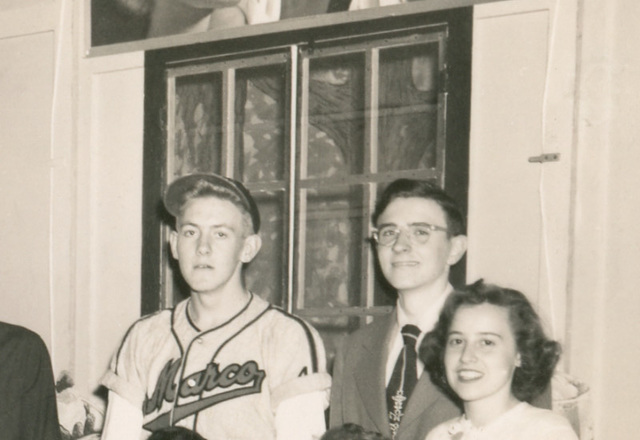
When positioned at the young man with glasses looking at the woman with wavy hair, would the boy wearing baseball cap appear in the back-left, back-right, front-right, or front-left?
back-right

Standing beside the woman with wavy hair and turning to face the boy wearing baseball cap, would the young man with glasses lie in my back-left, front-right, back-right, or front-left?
front-right

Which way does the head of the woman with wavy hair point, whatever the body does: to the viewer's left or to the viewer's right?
to the viewer's left

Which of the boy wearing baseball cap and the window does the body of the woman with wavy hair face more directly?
the boy wearing baseball cap

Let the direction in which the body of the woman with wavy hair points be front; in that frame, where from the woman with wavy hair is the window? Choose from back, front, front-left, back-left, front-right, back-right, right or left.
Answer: right

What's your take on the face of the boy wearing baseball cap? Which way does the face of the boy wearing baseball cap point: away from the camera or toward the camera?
toward the camera

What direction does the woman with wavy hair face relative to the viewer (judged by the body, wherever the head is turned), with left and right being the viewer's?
facing the viewer and to the left of the viewer

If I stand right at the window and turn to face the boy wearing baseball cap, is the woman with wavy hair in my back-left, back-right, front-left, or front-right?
front-left

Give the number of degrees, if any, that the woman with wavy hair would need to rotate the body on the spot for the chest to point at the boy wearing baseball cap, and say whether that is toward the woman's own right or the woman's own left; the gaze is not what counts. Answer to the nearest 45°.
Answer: approximately 45° to the woman's own right
